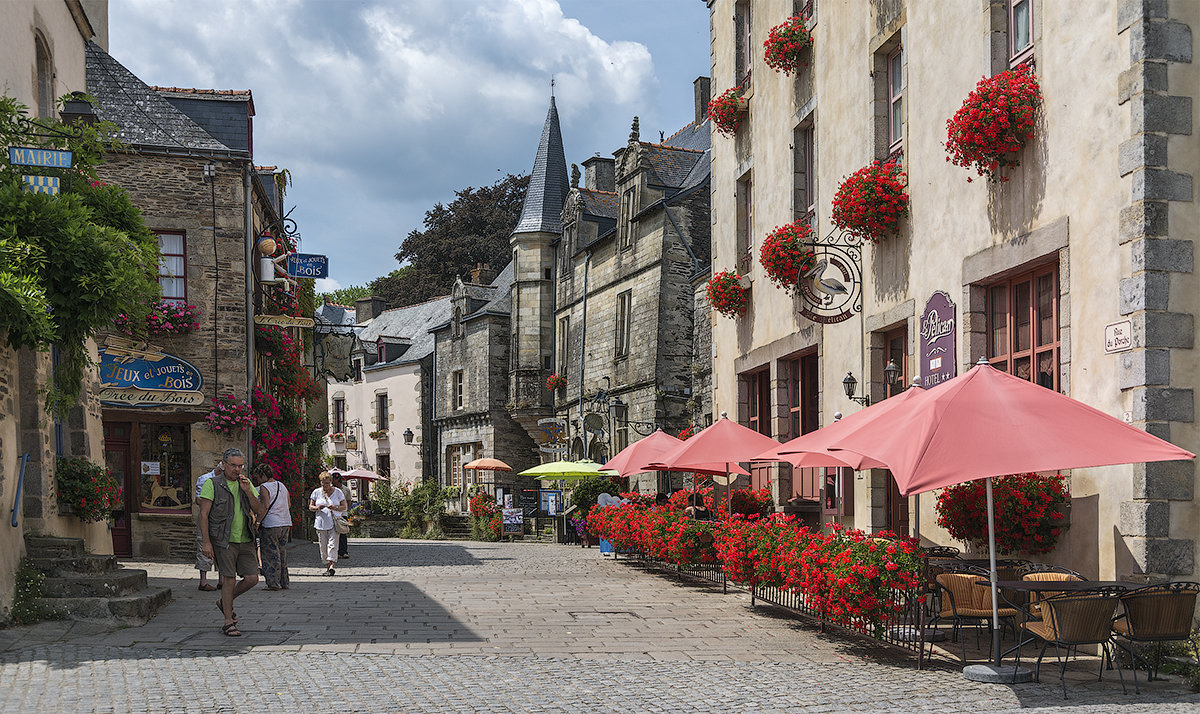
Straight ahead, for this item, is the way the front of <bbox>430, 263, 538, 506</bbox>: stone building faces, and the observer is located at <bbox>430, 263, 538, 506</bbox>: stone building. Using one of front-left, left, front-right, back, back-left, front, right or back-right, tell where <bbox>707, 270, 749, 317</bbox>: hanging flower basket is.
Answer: front-left

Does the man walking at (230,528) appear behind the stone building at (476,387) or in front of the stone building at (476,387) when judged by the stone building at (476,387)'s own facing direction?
in front

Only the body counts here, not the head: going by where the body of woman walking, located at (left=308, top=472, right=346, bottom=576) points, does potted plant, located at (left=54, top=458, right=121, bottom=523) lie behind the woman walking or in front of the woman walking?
in front

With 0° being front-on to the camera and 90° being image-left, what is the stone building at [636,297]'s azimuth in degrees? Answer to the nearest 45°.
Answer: approximately 45°

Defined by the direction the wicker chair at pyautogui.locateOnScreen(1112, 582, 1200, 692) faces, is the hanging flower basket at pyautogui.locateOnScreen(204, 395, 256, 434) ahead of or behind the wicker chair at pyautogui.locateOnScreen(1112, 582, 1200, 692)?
ahead

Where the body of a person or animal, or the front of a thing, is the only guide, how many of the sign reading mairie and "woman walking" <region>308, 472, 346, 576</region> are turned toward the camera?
2
